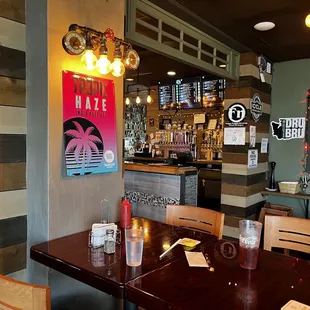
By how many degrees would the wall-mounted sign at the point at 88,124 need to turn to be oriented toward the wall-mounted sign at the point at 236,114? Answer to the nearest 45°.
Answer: approximately 90° to its left

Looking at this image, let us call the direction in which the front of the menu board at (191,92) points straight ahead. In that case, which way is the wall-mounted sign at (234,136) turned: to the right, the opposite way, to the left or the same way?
the same way

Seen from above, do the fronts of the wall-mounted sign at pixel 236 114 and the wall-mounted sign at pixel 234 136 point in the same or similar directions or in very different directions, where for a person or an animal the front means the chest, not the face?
same or similar directions

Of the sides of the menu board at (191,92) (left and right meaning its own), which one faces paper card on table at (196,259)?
front

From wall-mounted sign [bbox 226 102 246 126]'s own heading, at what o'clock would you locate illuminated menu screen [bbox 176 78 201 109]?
The illuminated menu screen is roughly at 5 o'clock from the wall-mounted sign.

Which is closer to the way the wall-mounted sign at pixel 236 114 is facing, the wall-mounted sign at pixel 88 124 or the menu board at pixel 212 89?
the wall-mounted sign

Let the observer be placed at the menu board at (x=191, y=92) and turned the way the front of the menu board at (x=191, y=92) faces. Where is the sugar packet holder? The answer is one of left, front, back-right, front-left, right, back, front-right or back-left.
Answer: front

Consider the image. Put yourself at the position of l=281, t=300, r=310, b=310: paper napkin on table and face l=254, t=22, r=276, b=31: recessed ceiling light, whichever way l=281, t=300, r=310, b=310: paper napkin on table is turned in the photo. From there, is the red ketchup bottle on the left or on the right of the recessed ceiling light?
left

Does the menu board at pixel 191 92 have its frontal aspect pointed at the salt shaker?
yes

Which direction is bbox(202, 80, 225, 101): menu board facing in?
toward the camera

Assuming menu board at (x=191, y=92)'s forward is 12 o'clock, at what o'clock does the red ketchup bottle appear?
The red ketchup bottle is roughly at 12 o'clock from the menu board.

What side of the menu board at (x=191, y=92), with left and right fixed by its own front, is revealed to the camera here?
front

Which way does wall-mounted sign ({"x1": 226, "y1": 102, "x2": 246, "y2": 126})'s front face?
toward the camera

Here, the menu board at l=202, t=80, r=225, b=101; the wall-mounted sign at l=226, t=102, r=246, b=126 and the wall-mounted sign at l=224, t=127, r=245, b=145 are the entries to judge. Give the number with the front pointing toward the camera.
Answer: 3

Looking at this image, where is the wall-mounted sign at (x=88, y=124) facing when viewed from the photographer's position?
facing the viewer and to the right of the viewer

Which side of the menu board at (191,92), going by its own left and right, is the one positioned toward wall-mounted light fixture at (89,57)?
front
